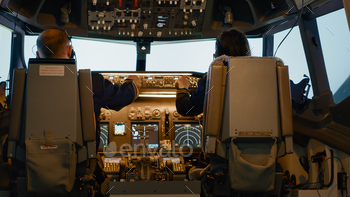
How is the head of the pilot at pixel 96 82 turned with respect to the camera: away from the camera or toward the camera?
away from the camera

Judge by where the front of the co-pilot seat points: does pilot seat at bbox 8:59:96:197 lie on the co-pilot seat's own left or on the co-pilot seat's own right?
on the co-pilot seat's own left

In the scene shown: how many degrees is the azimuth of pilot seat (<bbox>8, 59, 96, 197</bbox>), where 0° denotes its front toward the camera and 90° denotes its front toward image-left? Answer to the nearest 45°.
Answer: approximately 180°

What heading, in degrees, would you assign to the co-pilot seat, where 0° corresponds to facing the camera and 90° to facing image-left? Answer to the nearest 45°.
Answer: approximately 180°

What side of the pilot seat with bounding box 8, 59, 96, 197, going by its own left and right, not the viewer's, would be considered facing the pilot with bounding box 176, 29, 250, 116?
right

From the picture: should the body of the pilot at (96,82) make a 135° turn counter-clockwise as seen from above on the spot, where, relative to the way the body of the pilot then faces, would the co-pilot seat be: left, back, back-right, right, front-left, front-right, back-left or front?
left

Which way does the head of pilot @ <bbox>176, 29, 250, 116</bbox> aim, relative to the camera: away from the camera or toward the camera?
away from the camera

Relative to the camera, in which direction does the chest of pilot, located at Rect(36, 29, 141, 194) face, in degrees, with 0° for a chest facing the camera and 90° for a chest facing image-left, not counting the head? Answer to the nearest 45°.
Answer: approximately 180°
